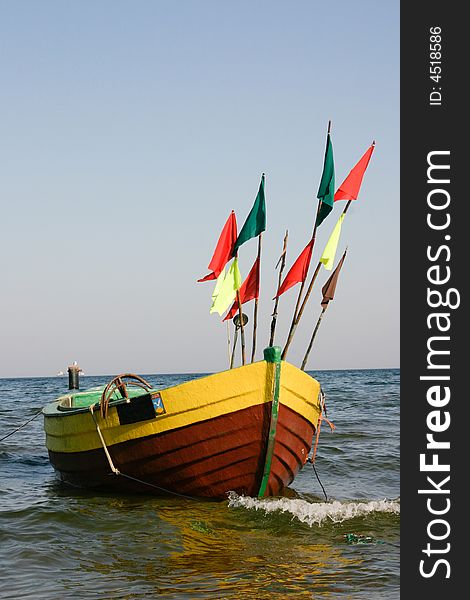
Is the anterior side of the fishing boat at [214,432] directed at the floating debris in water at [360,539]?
yes

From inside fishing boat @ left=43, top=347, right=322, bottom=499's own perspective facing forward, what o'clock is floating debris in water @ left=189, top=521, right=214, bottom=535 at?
The floating debris in water is roughly at 2 o'clock from the fishing boat.

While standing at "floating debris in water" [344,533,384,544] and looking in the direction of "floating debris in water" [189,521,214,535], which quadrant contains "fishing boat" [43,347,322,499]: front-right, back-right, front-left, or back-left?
front-right

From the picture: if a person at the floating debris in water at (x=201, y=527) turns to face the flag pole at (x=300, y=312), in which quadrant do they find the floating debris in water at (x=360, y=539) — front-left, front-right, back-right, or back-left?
front-right

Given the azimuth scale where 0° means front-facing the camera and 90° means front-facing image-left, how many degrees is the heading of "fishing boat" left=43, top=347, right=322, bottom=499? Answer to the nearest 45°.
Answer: approximately 315°
